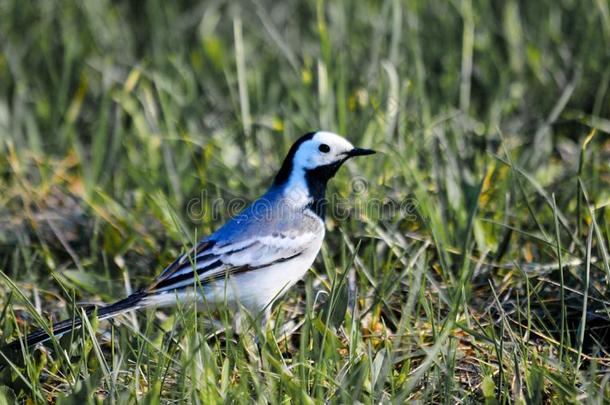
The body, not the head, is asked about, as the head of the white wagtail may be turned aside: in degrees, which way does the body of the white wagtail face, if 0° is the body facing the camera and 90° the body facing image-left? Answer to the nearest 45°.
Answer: approximately 270°
